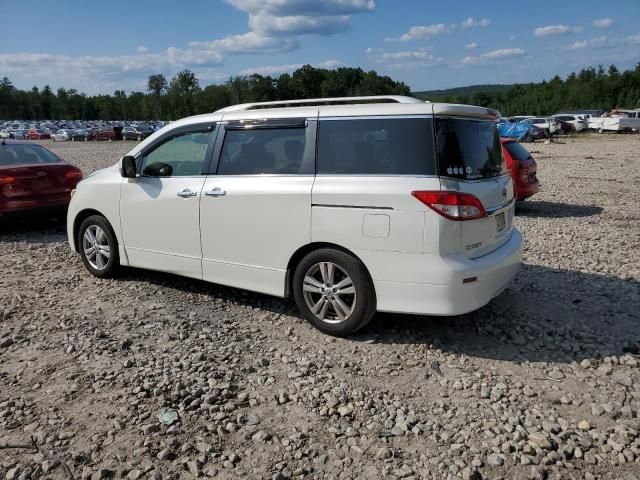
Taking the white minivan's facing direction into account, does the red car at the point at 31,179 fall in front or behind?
in front

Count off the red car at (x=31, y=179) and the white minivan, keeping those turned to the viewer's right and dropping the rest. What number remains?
0

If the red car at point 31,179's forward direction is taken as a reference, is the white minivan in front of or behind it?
behind

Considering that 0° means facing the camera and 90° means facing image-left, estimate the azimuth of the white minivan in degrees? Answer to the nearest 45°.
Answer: approximately 135°

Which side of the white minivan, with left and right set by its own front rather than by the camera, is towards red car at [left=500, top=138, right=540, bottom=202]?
right

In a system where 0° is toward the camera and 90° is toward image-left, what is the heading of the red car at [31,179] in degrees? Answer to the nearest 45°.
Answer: approximately 135°
